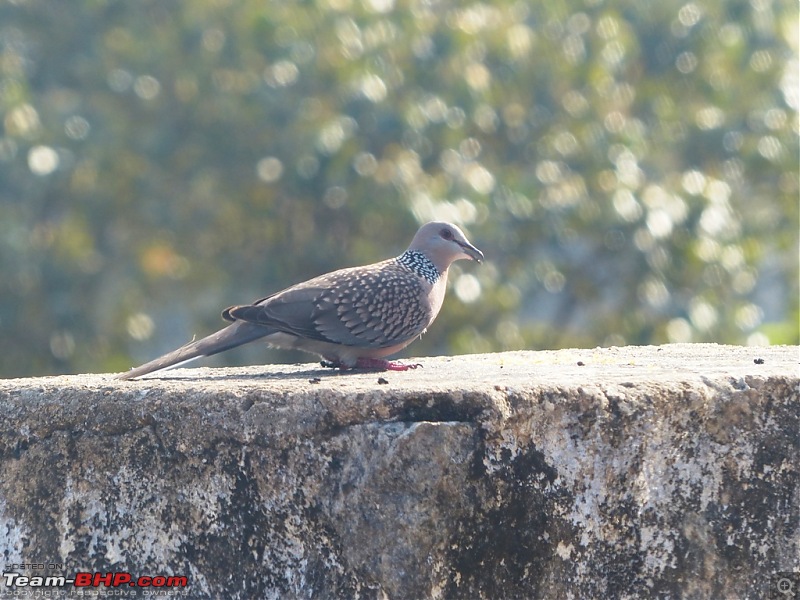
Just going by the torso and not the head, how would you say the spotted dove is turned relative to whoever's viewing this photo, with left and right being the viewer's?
facing to the right of the viewer
